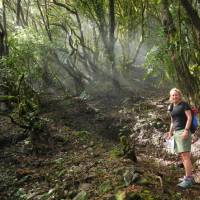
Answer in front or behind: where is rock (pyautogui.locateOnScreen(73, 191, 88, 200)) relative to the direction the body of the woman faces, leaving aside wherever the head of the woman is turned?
in front

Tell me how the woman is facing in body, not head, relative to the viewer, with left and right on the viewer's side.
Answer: facing the viewer and to the left of the viewer
